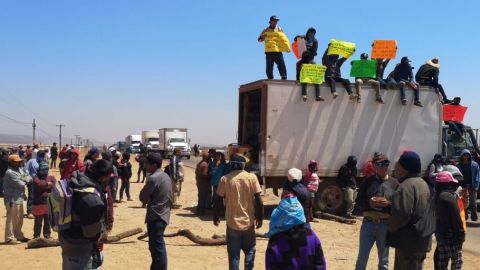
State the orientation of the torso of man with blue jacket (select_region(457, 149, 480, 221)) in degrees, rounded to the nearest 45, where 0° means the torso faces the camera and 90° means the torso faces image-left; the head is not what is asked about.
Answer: approximately 45°

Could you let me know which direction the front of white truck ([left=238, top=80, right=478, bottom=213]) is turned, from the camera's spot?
facing away from the viewer and to the right of the viewer

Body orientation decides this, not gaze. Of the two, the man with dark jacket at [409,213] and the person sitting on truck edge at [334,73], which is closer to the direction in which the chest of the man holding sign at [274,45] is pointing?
the man with dark jacket

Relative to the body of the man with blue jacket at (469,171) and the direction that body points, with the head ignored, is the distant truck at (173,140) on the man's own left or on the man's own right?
on the man's own right

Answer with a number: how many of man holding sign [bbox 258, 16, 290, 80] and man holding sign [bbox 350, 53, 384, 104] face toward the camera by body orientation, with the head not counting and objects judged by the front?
2

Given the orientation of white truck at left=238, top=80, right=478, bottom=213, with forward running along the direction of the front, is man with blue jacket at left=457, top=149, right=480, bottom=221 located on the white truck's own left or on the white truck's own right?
on the white truck's own right

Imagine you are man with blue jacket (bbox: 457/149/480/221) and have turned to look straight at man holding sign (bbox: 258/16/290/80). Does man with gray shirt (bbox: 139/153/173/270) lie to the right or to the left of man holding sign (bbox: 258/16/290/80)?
left

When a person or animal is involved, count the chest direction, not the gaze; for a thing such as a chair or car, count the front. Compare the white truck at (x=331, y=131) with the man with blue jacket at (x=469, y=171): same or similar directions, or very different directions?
very different directions
